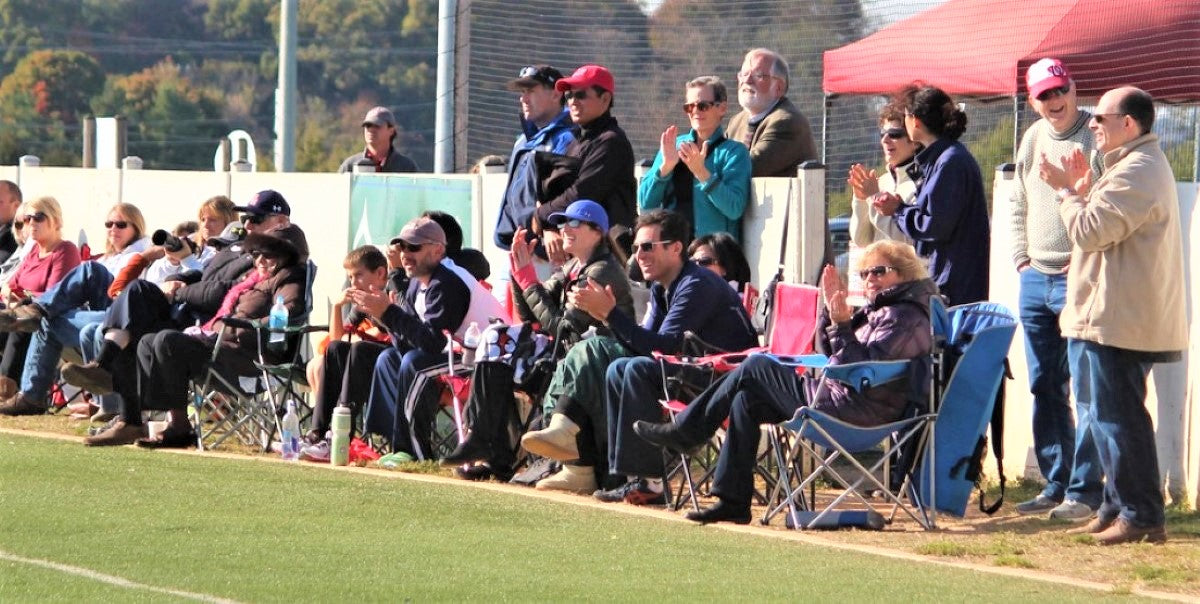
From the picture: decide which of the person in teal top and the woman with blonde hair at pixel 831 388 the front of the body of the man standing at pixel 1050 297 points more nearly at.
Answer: the woman with blonde hair

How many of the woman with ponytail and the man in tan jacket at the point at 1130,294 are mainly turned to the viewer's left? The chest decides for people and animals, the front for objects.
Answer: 2

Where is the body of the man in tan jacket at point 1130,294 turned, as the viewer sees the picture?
to the viewer's left

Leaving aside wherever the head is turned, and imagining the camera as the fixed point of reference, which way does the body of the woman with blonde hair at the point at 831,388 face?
to the viewer's left

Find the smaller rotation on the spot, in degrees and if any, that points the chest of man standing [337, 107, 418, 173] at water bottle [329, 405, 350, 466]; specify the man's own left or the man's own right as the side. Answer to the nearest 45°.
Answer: approximately 45° to the man's own left

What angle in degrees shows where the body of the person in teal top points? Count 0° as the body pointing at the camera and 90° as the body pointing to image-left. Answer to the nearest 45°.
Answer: approximately 45°

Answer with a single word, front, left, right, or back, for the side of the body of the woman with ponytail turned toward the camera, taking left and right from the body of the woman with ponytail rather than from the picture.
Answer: left
